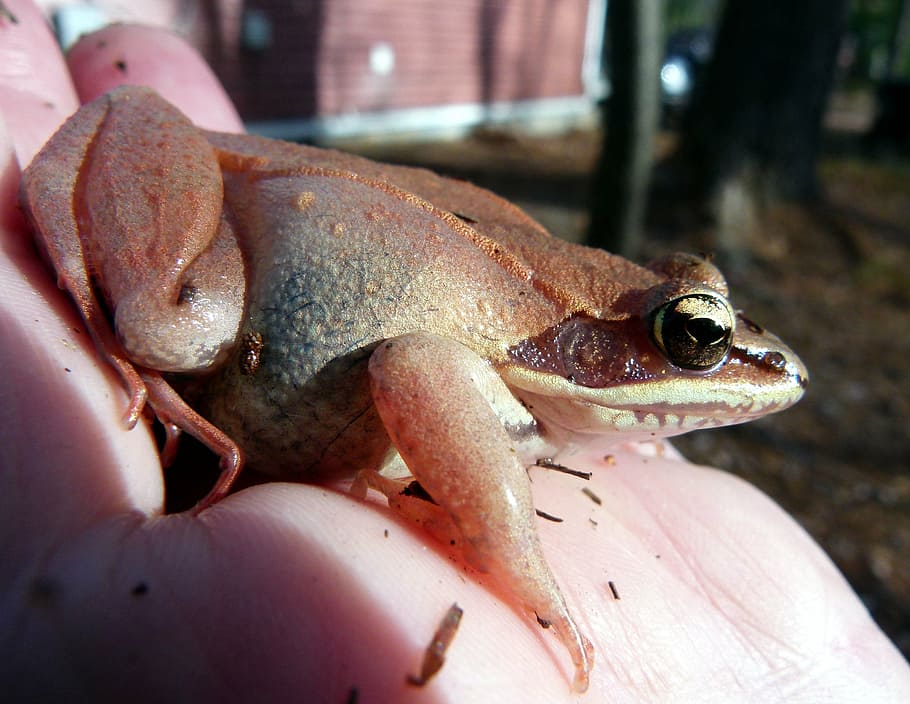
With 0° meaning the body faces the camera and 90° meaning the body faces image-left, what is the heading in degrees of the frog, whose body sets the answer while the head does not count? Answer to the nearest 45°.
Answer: approximately 270°

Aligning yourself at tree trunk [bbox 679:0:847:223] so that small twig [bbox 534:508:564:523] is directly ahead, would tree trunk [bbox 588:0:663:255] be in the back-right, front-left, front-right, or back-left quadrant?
front-right
